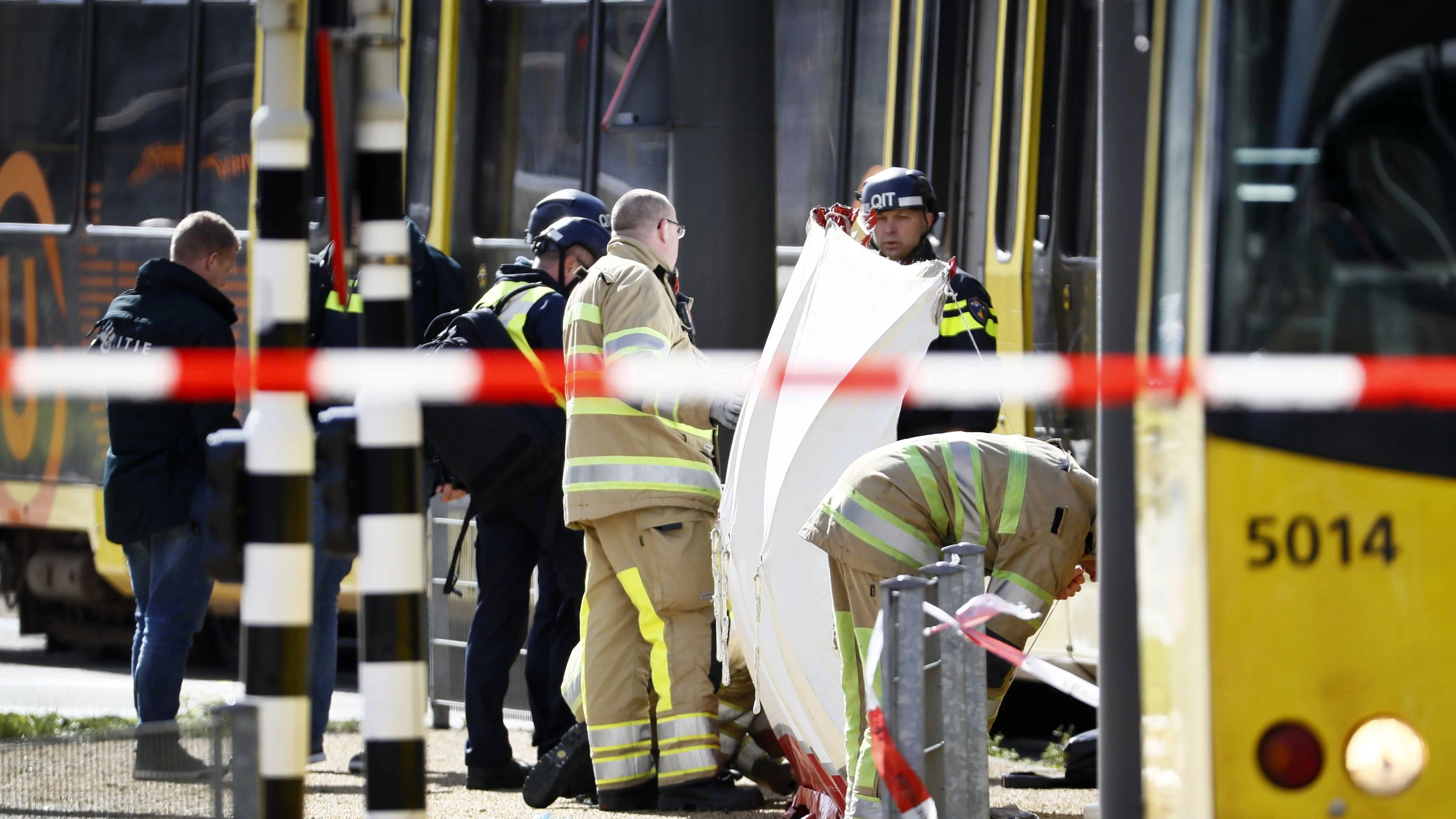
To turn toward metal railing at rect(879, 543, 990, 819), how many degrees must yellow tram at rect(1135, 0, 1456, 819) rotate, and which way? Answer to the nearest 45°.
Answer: approximately 135° to its right

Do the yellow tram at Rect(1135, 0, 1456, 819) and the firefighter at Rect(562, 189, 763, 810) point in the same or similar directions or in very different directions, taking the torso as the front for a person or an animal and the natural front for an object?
very different directions

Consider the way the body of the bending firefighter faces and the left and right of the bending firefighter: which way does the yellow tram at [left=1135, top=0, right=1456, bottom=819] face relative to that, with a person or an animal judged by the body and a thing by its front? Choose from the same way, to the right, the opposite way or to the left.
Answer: to the right

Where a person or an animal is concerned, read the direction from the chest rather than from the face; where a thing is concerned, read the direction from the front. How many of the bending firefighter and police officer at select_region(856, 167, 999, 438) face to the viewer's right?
1

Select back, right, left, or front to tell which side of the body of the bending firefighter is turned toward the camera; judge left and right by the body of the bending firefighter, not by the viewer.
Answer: right

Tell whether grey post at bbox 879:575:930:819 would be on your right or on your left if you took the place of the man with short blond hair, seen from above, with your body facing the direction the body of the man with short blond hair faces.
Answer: on your right

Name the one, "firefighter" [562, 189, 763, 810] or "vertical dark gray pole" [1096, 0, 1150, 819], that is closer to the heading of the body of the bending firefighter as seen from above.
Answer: the vertical dark gray pole

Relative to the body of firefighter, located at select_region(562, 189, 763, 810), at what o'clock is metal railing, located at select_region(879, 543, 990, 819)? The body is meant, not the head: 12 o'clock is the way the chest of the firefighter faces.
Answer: The metal railing is roughly at 4 o'clock from the firefighter.

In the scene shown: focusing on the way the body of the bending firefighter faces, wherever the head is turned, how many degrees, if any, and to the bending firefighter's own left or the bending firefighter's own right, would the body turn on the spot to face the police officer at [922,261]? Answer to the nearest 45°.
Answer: approximately 90° to the bending firefighter's own left

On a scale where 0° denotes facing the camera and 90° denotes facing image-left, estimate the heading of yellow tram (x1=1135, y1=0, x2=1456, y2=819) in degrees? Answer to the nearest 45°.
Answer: approximately 0°

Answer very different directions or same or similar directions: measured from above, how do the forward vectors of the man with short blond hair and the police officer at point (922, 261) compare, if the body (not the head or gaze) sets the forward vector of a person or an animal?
very different directions
